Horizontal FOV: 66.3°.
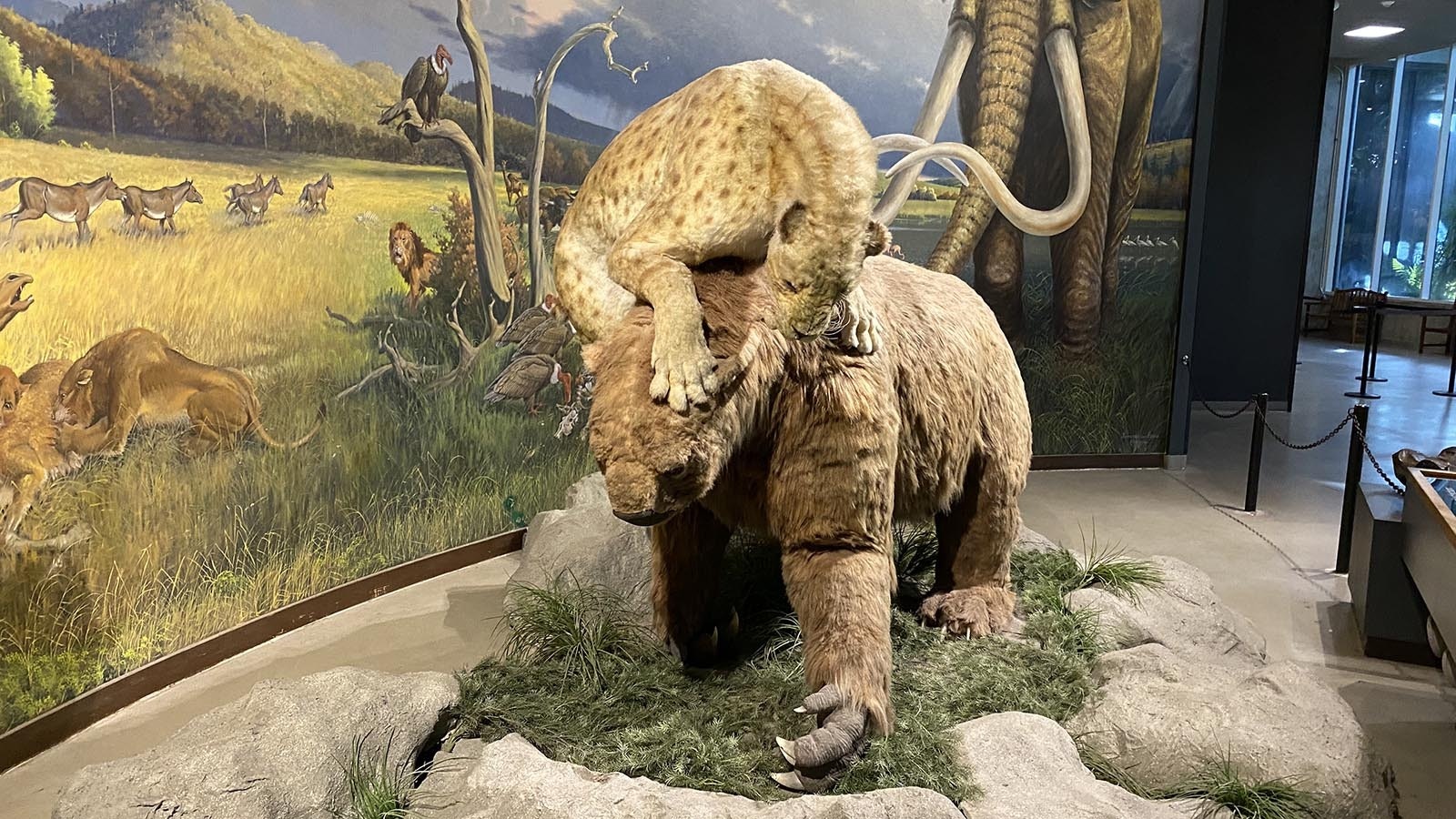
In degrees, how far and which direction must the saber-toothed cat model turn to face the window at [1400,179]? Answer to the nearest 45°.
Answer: approximately 90° to its left

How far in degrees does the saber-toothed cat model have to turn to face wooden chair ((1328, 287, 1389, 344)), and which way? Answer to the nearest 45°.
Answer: approximately 90° to its left

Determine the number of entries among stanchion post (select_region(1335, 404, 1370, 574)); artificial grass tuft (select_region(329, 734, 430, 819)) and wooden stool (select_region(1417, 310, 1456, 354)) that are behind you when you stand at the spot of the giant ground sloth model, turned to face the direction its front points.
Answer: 2

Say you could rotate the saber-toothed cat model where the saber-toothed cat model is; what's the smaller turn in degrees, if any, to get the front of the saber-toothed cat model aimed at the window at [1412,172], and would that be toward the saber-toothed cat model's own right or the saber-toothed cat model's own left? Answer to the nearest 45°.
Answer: approximately 90° to the saber-toothed cat model's own left

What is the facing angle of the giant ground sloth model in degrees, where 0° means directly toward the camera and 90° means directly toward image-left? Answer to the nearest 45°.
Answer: approximately 45°

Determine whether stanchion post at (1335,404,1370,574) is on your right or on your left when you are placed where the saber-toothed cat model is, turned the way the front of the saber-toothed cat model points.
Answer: on your left

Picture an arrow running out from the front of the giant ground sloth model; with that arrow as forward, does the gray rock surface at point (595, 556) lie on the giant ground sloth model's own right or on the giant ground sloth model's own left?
on the giant ground sloth model's own right

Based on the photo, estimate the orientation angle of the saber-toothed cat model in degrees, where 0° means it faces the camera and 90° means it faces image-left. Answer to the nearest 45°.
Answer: approximately 315°
